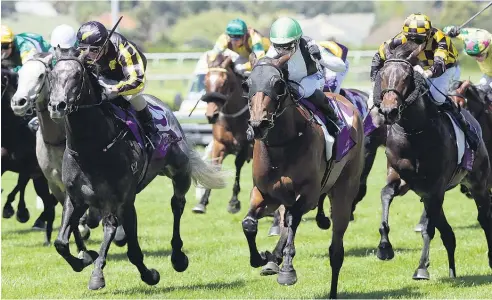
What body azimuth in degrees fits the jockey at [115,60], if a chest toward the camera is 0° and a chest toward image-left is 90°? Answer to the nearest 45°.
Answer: approximately 45°

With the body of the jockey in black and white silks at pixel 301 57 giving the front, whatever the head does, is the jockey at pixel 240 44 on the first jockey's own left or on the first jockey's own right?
on the first jockey's own right

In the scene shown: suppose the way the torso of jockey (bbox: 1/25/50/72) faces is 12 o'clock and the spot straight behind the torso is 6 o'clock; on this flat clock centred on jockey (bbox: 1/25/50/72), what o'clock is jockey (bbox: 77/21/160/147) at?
jockey (bbox: 77/21/160/147) is roughly at 10 o'clock from jockey (bbox: 1/25/50/72).

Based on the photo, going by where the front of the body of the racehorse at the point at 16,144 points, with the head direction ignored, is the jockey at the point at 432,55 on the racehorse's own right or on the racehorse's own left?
on the racehorse's own left

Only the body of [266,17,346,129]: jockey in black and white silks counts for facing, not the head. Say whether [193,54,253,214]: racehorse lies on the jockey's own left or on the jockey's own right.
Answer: on the jockey's own right

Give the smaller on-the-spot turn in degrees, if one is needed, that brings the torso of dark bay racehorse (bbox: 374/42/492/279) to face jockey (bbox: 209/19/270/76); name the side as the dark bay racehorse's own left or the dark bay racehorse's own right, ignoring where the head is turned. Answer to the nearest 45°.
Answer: approximately 90° to the dark bay racehorse's own right

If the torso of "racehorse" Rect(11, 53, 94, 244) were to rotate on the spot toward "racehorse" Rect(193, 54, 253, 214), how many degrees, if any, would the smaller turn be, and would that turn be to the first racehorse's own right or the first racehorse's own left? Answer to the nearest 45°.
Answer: approximately 180°

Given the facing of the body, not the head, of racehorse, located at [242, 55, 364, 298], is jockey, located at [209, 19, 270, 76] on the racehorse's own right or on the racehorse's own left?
on the racehorse's own right
